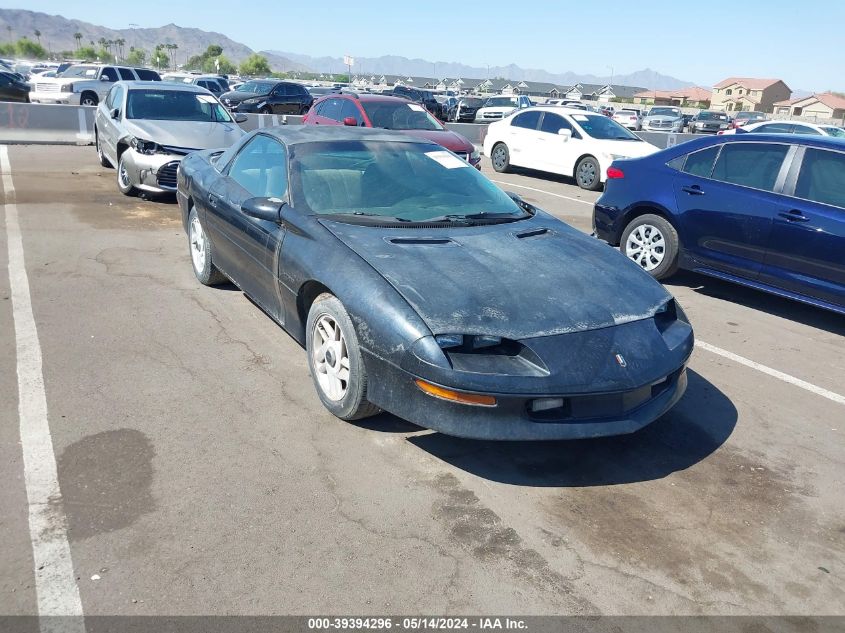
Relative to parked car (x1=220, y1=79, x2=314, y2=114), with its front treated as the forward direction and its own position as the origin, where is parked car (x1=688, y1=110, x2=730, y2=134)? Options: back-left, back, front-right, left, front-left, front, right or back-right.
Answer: back-left

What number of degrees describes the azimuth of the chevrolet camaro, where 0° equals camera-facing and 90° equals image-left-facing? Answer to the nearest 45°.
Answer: approximately 315°

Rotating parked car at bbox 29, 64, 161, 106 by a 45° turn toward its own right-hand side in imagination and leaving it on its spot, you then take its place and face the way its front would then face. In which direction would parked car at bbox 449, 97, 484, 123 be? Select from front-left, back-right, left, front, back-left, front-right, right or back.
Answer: back

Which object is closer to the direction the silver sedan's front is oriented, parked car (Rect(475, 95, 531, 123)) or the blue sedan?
the blue sedan

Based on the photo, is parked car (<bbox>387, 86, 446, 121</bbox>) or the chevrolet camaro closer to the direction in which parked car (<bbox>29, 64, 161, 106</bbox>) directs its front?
the chevrolet camaro

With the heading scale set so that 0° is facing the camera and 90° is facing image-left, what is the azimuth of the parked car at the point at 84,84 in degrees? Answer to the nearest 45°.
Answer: approximately 45°

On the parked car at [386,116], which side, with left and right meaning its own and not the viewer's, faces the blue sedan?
front

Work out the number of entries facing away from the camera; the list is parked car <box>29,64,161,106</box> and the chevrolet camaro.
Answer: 0

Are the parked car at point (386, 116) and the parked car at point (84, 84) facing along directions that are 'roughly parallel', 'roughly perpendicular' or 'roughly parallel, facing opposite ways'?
roughly perpendicular

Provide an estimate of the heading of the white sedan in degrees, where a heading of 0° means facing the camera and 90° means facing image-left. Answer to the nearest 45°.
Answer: approximately 315°

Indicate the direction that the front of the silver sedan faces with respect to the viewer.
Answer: facing the viewer and to the right of the viewer

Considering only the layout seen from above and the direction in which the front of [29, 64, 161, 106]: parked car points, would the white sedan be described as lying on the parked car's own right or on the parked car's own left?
on the parked car's own left

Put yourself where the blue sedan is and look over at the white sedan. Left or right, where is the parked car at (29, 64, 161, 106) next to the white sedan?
left
